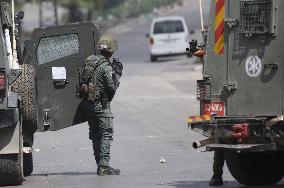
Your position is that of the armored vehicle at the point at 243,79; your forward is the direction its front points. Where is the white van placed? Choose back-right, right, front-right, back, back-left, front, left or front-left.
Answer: front

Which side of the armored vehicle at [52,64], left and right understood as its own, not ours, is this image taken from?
back

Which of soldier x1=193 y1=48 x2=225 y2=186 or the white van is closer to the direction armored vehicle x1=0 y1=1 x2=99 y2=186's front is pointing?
the white van

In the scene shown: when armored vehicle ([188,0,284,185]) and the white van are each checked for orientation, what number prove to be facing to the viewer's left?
0
